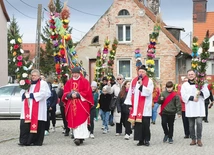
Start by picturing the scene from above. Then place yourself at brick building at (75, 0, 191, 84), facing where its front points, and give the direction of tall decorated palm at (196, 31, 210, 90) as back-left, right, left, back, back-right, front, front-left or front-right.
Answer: front

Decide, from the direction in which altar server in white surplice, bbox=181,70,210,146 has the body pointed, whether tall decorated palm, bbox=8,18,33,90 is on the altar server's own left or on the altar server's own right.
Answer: on the altar server's own right

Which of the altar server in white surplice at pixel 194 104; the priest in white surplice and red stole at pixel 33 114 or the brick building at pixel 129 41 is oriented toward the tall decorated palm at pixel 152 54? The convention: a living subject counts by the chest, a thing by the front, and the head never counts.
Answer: the brick building

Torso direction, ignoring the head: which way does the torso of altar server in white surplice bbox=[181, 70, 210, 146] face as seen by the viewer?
toward the camera

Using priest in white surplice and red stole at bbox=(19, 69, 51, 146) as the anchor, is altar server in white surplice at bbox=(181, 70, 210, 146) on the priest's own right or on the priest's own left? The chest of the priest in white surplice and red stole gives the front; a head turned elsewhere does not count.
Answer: on the priest's own left

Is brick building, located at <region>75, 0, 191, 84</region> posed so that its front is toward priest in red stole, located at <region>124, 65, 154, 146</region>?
yes

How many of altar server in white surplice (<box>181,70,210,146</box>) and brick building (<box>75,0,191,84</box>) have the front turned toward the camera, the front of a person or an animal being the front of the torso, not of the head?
2

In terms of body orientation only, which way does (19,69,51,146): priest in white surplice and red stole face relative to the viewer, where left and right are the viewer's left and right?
facing the viewer and to the left of the viewer

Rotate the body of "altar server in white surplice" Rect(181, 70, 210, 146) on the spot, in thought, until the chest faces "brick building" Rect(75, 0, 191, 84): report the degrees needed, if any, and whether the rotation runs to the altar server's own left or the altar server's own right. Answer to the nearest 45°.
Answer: approximately 180°

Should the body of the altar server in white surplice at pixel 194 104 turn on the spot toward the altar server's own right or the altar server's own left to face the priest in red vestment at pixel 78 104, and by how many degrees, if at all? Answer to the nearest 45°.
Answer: approximately 90° to the altar server's own right

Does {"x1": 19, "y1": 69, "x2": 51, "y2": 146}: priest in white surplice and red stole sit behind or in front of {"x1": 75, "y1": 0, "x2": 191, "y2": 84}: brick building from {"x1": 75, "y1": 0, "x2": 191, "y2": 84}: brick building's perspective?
in front

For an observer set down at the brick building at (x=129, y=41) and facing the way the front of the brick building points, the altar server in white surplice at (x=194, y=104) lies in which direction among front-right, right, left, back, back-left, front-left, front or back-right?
front
